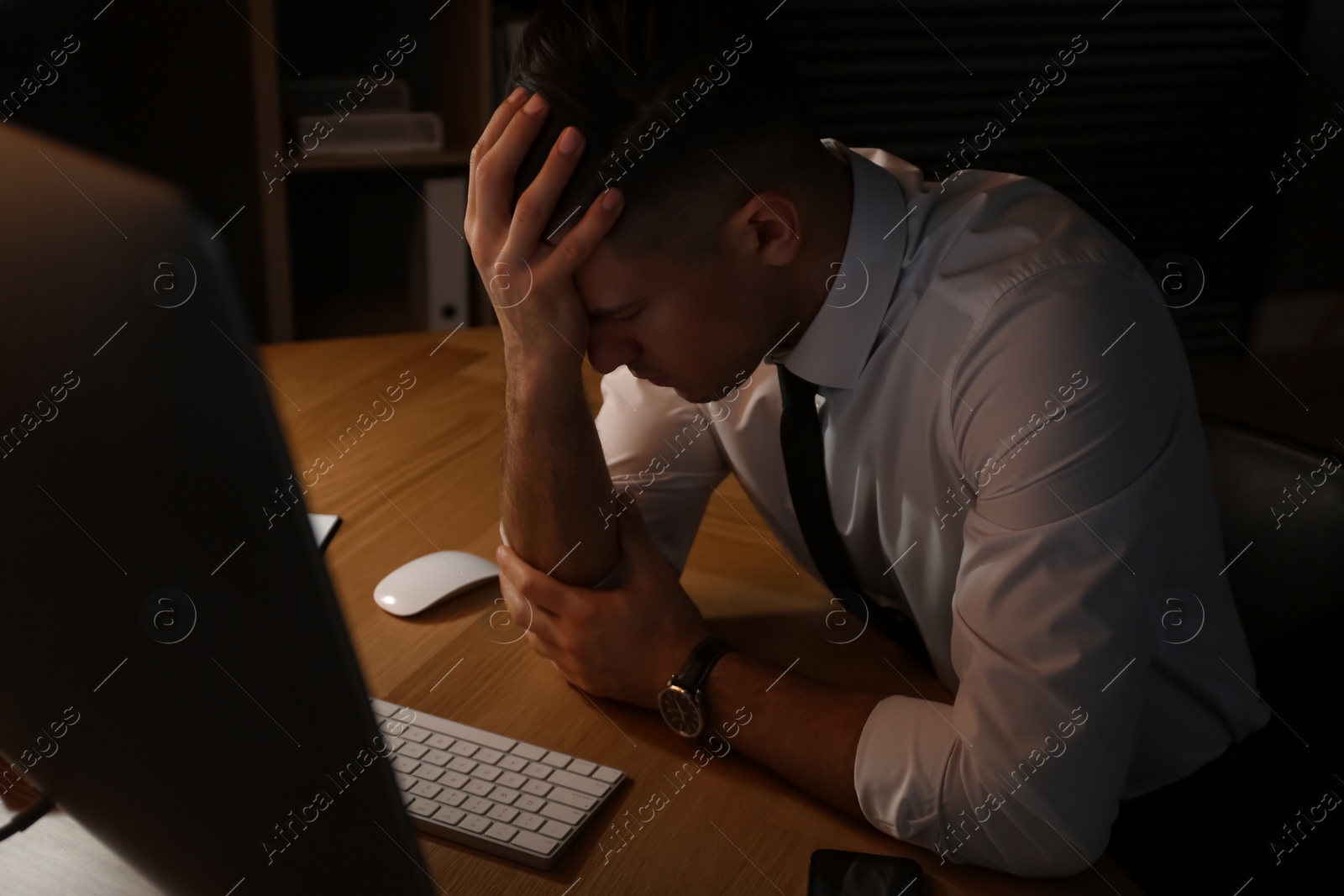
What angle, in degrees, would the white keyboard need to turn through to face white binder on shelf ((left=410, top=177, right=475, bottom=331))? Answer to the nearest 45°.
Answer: approximately 45° to its left

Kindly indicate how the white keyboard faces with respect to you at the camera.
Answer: facing away from the viewer and to the right of the viewer

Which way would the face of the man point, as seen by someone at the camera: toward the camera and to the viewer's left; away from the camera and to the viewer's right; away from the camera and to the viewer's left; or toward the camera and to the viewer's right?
toward the camera and to the viewer's left

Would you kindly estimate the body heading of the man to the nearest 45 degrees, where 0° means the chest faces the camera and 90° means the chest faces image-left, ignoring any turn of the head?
approximately 45°

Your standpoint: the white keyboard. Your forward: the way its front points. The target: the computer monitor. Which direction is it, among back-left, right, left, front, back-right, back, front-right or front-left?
back-right

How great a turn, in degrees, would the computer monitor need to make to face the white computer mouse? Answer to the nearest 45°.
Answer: approximately 45° to its left

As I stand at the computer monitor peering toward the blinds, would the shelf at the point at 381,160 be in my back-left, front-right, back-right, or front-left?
front-left

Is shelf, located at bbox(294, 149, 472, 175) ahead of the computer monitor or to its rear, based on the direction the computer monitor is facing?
ahead

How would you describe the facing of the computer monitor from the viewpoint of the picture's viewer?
facing away from the viewer and to the right of the viewer

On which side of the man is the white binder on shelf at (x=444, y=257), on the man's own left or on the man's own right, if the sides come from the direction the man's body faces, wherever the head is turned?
on the man's own right

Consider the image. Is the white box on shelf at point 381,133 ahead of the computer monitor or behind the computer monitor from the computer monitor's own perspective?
ahead

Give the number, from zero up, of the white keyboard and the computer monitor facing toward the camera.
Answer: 0

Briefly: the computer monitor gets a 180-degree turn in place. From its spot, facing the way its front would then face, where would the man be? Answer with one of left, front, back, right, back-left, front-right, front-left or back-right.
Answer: back

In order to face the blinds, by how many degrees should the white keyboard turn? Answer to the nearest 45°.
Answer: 0° — it already faces it
